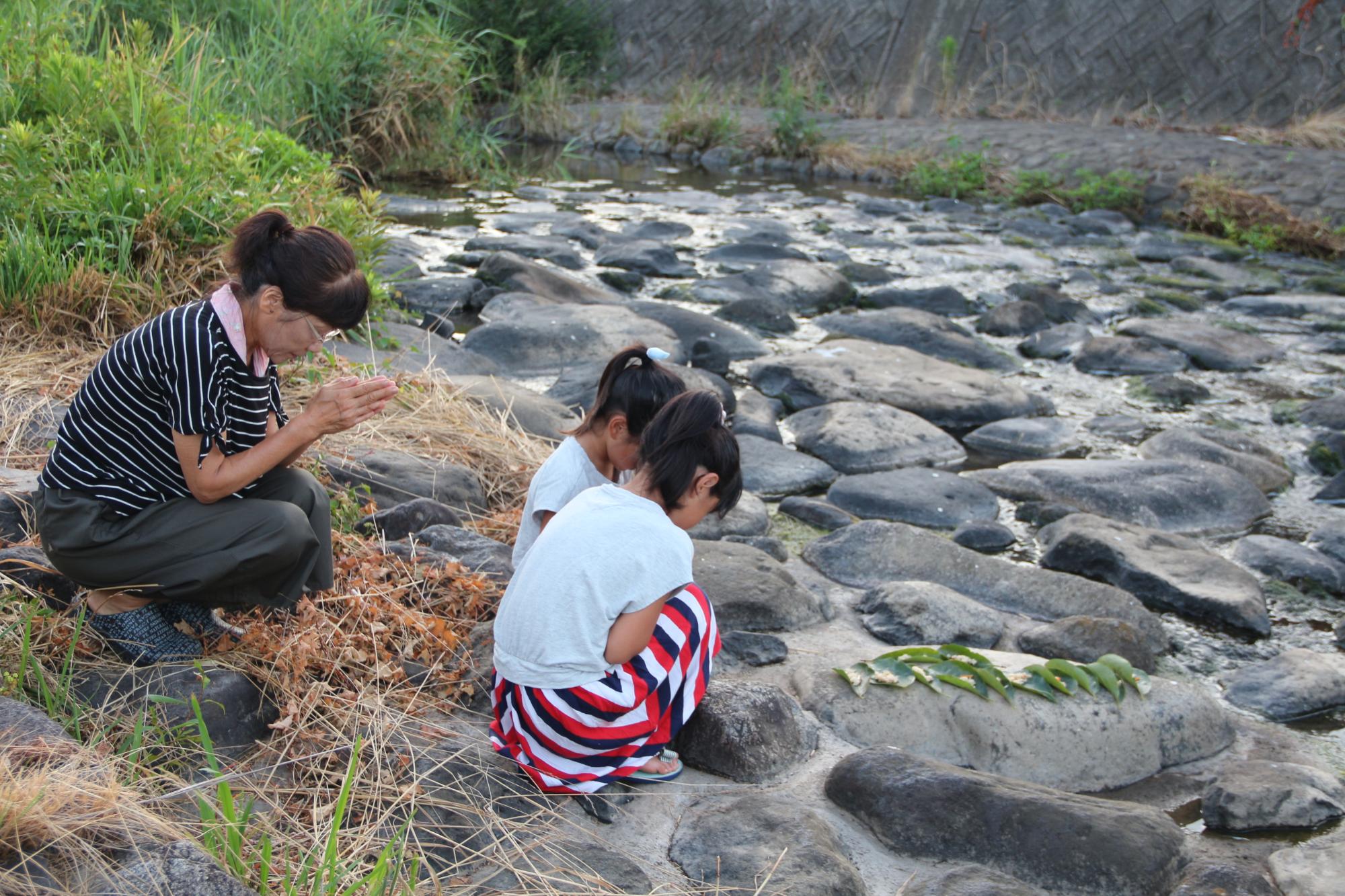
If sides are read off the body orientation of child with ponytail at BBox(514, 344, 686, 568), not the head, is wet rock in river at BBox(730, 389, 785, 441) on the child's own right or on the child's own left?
on the child's own left

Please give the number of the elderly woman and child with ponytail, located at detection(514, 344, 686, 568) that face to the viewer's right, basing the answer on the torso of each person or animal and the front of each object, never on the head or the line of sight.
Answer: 2

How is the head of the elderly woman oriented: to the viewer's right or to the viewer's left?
to the viewer's right

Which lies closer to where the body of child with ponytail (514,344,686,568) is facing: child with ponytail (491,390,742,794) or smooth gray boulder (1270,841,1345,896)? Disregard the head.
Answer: the smooth gray boulder

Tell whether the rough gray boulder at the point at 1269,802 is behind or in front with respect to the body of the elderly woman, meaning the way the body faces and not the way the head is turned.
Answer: in front

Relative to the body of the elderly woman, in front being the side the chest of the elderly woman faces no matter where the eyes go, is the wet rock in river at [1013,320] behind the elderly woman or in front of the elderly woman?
in front

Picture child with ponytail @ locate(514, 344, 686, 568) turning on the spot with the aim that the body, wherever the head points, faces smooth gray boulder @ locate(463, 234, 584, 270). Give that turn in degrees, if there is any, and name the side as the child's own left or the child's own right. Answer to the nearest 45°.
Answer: approximately 90° to the child's own left

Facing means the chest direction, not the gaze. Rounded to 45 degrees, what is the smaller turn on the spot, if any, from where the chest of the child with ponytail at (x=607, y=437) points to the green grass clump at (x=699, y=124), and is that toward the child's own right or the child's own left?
approximately 90° to the child's own left

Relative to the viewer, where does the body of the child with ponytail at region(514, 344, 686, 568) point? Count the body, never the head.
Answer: to the viewer's right

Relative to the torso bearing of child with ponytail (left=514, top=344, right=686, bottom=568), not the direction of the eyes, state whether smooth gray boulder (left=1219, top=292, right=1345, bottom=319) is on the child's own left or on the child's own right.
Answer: on the child's own left

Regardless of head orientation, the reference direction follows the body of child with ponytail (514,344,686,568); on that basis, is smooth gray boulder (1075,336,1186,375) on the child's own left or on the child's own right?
on the child's own left

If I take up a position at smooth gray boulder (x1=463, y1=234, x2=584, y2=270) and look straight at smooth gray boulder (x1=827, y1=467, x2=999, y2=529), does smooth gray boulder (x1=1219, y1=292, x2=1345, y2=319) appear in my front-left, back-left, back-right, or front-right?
front-left

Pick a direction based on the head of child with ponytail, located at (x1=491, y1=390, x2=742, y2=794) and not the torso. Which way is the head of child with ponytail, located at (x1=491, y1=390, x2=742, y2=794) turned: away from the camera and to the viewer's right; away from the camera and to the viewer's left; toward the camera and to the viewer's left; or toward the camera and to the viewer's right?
away from the camera and to the viewer's right

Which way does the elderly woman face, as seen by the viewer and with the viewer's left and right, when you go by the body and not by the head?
facing to the right of the viewer

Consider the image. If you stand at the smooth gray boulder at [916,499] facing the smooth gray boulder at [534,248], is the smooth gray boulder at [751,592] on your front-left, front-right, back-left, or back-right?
back-left

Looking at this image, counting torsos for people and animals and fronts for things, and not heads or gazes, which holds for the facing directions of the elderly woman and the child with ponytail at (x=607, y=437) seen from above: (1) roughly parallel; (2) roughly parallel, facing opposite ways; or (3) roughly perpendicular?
roughly parallel
